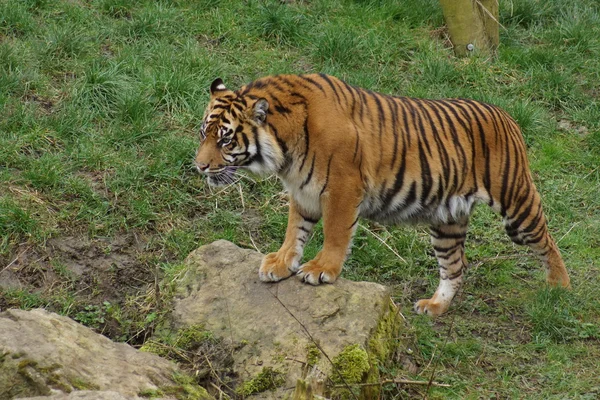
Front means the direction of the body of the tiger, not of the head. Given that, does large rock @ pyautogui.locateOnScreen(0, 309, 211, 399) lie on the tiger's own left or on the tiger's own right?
on the tiger's own left

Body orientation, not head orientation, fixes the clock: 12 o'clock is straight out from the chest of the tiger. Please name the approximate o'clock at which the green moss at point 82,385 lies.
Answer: The green moss is roughly at 10 o'clock from the tiger.

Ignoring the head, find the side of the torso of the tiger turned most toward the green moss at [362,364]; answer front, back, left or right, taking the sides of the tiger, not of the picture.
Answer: left

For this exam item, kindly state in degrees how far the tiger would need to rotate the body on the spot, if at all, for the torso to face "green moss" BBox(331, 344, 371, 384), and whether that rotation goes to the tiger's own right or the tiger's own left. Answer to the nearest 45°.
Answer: approximately 90° to the tiger's own left

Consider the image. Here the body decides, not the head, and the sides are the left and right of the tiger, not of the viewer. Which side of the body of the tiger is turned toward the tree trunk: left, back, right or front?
right

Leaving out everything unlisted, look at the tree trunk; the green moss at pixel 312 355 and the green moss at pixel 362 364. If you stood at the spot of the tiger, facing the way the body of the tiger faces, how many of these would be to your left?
2

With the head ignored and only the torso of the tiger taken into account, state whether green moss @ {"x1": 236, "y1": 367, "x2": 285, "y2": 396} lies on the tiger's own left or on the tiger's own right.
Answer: on the tiger's own left

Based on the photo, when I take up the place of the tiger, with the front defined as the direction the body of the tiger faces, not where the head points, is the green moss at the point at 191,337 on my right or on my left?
on my left

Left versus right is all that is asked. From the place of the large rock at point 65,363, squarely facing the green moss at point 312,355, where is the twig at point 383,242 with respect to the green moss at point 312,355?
left

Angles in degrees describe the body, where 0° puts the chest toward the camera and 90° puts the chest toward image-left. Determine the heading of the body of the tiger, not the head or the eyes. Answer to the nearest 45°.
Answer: approximately 90°
